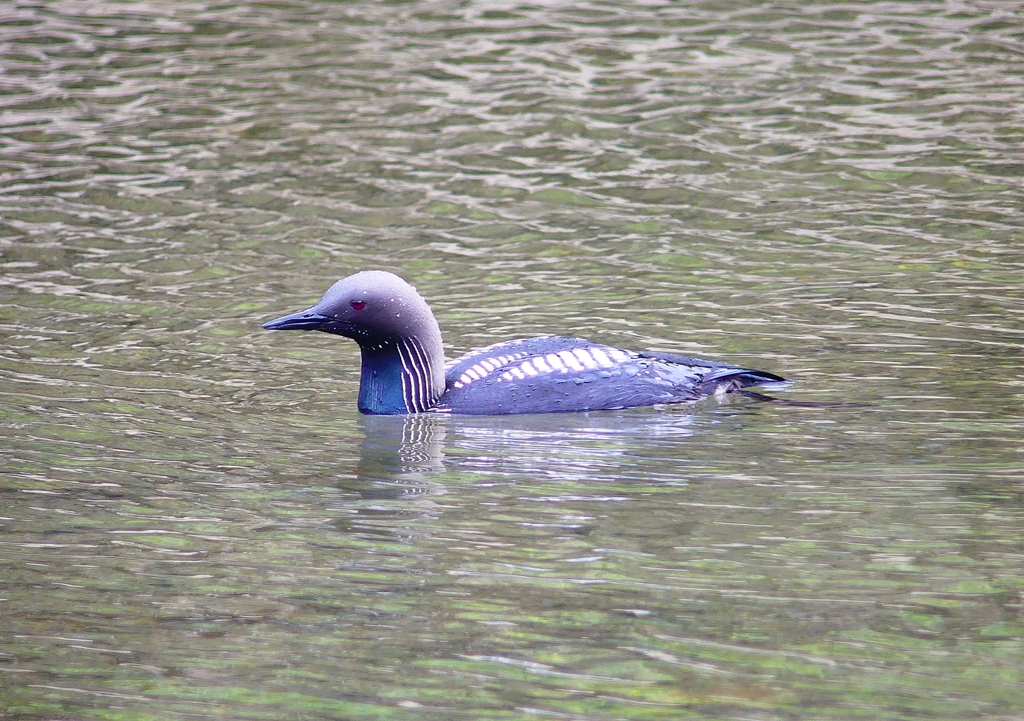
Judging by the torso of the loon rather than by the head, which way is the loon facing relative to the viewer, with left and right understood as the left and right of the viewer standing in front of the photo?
facing to the left of the viewer
